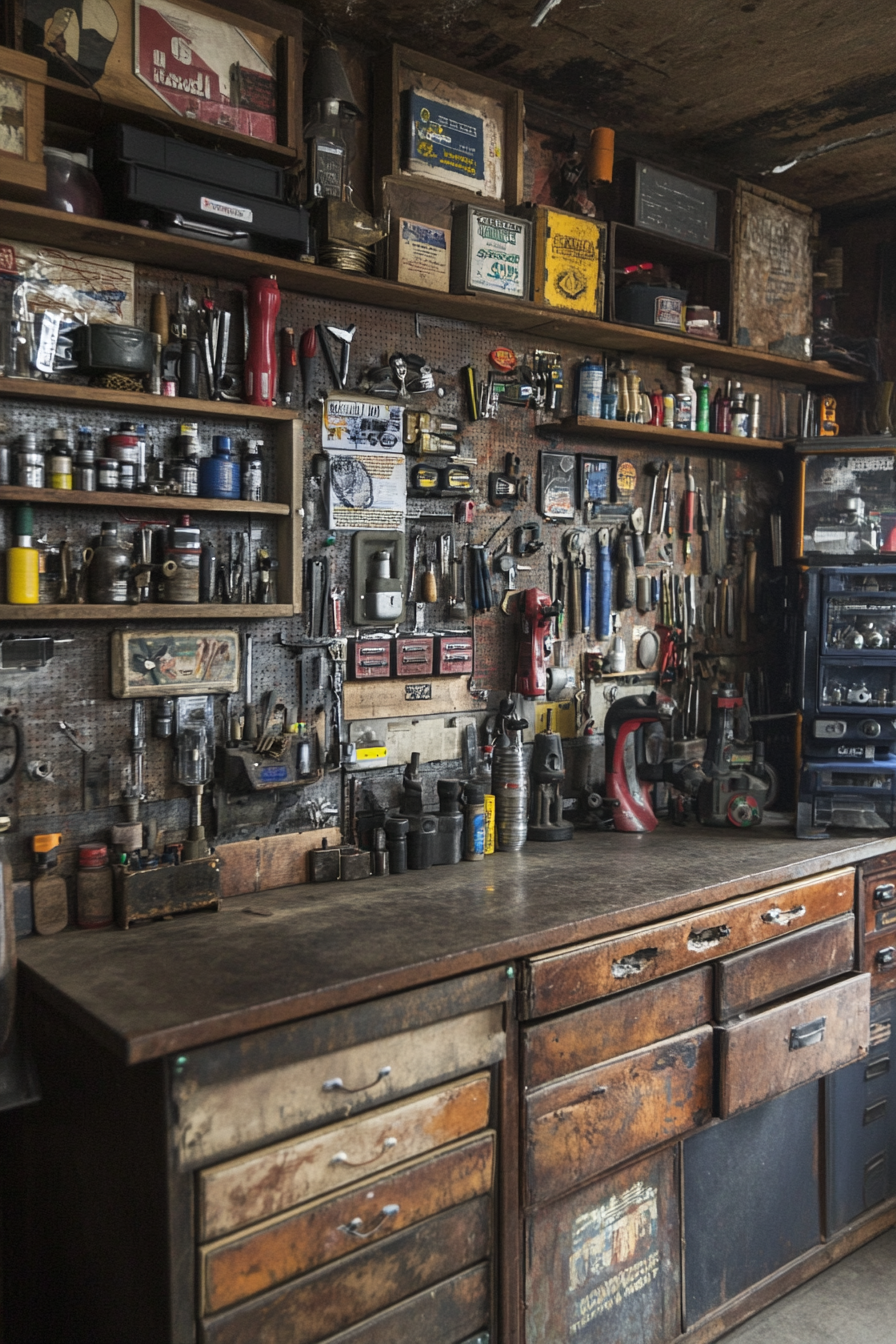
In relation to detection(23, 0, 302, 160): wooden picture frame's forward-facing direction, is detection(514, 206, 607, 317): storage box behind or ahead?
behind
